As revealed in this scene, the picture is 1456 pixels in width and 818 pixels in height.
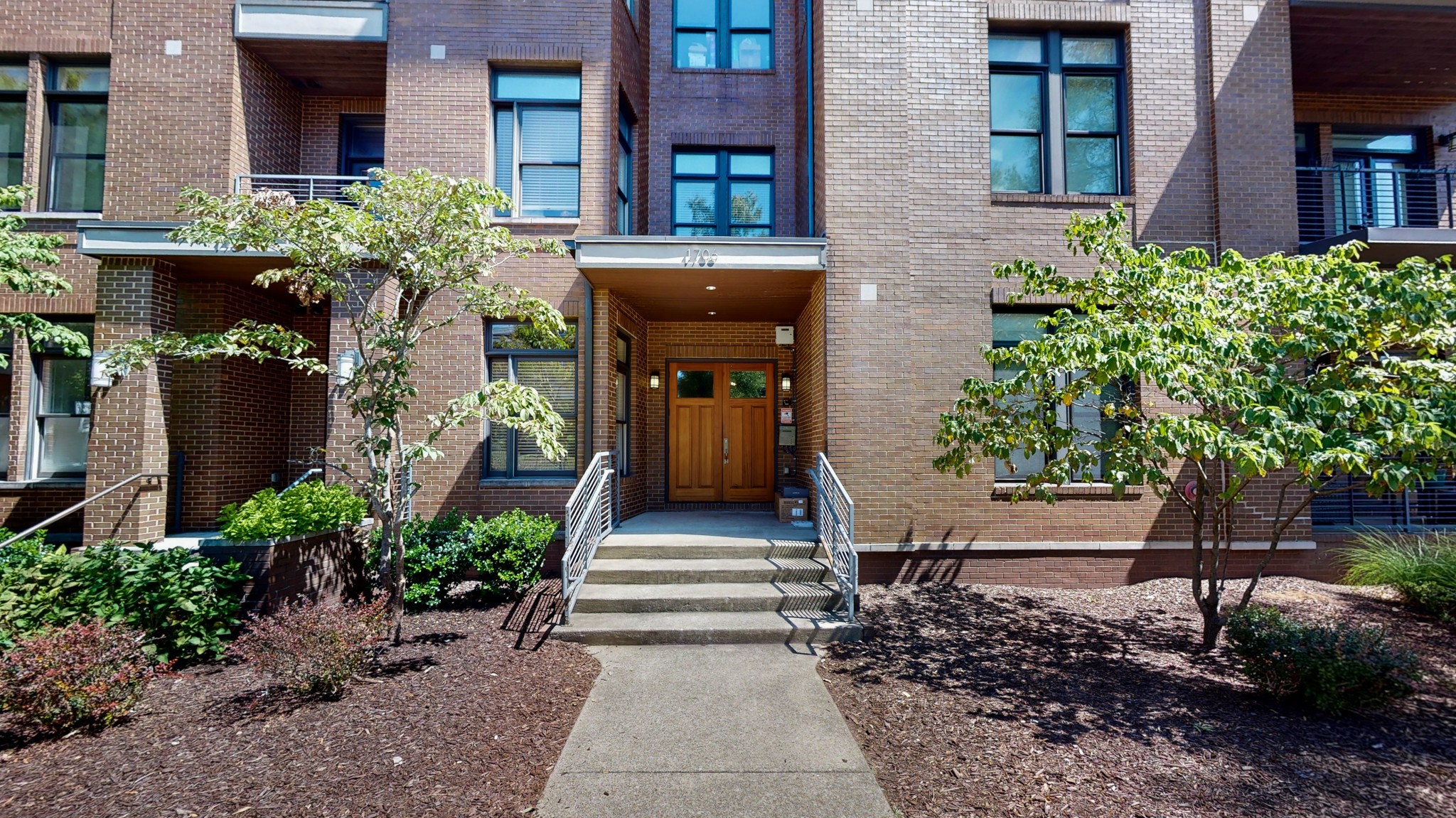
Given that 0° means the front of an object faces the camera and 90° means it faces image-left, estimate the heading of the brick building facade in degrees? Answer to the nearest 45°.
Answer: approximately 0°

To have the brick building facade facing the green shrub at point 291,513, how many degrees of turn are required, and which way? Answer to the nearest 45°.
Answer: approximately 45° to its right

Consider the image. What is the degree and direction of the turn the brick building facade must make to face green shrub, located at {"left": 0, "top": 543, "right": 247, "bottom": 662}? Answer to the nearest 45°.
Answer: approximately 45° to its right

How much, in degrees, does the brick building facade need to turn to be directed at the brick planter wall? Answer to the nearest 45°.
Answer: approximately 45° to its right

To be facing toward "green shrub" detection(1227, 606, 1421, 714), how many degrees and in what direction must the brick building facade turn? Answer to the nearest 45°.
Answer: approximately 45° to its left

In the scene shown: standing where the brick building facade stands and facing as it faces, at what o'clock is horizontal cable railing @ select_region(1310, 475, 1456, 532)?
The horizontal cable railing is roughly at 9 o'clock from the brick building facade.

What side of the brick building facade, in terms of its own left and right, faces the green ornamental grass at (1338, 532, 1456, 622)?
left
